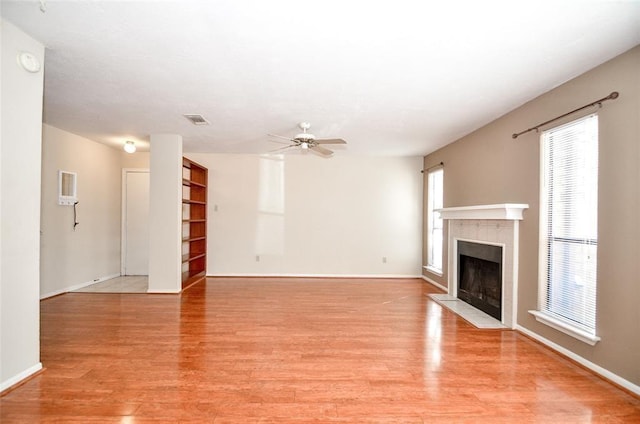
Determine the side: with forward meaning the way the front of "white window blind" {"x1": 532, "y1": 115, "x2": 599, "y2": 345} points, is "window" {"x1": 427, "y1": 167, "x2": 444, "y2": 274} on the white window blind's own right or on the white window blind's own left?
on the white window blind's own right

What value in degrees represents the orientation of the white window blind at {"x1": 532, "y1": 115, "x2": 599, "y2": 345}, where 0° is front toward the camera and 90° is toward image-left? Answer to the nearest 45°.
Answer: approximately 45°

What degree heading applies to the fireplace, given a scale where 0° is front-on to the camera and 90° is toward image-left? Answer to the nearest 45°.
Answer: approximately 45°

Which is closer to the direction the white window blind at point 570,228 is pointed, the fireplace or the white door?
the white door

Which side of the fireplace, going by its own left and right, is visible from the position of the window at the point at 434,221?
right

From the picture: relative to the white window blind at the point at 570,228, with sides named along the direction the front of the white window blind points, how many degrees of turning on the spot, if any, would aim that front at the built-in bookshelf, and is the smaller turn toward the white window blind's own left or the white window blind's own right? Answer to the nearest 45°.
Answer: approximately 45° to the white window blind's own right

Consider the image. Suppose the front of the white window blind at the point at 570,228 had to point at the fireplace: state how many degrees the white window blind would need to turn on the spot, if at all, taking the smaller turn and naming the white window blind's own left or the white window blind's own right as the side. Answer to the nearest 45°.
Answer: approximately 90° to the white window blind's own right

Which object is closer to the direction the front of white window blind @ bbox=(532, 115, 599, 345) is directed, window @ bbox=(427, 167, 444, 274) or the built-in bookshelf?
the built-in bookshelf
